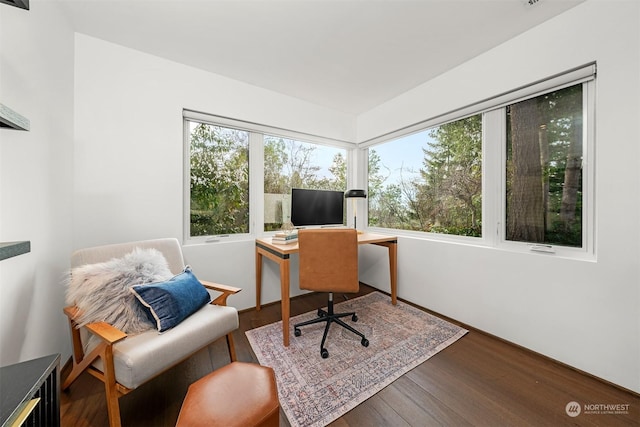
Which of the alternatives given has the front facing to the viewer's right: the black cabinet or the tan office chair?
the black cabinet

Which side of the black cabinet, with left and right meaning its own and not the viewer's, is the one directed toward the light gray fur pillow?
left

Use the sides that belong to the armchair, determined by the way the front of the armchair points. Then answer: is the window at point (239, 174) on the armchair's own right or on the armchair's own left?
on the armchair's own left

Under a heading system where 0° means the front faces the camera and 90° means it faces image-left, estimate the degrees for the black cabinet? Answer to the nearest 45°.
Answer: approximately 270°

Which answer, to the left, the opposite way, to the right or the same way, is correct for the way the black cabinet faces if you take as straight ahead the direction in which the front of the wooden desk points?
to the left

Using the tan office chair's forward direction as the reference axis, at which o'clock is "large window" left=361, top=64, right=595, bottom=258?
The large window is roughly at 3 o'clock from the tan office chair.

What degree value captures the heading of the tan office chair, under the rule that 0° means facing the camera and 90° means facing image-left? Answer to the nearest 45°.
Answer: approximately 180°

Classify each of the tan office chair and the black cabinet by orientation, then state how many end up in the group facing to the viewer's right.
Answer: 1

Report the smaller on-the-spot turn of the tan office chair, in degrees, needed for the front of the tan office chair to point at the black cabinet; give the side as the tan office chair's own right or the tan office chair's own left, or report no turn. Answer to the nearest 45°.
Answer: approximately 135° to the tan office chair's own left
